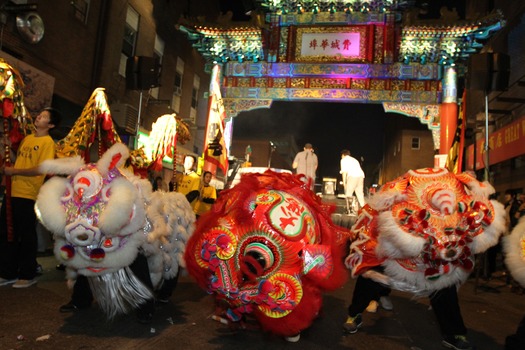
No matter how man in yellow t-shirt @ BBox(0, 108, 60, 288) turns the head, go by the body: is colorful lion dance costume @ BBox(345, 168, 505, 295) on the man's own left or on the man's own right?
on the man's own left

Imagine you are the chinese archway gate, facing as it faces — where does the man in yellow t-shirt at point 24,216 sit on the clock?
The man in yellow t-shirt is roughly at 1 o'clock from the chinese archway gate.

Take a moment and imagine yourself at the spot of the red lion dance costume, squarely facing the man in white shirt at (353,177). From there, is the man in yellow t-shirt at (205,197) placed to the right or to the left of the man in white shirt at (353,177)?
left

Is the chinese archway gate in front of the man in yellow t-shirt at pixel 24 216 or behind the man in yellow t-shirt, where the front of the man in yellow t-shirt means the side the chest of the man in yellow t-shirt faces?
behind

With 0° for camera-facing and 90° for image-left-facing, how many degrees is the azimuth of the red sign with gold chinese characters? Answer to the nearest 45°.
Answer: approximately 45°

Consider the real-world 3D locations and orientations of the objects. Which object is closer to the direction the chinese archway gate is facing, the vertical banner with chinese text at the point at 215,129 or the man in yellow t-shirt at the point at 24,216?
the man in yellow t-shirt

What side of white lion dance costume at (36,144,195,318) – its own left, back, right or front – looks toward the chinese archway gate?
back

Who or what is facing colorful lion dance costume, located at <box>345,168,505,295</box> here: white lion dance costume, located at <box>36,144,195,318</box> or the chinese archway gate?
the chinese archway gate

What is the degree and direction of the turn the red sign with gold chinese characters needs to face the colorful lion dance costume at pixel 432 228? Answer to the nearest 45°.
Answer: approximately 45° to its left
